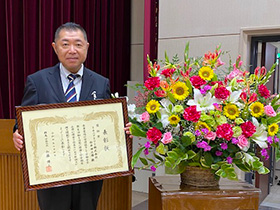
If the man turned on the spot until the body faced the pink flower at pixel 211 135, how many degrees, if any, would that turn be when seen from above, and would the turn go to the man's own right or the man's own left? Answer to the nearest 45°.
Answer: approximately 45° to the man's own left

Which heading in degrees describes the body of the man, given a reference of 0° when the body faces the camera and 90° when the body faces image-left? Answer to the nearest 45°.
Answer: approximately 0°

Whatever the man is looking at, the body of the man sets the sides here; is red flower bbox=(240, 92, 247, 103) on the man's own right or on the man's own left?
on the man's own left

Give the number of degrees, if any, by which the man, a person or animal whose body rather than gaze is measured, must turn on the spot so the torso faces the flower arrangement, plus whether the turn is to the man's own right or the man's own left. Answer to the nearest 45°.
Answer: approximately 45° to the man's own left

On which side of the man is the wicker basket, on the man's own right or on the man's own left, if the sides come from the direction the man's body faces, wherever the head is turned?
on the man's own left

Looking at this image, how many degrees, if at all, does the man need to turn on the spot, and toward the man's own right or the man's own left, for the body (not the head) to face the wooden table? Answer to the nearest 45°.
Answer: approximately 45° to the man's own left

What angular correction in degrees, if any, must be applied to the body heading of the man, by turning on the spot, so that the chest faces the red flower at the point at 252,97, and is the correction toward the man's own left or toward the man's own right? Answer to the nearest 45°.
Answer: approximately 45° to the man's own left
